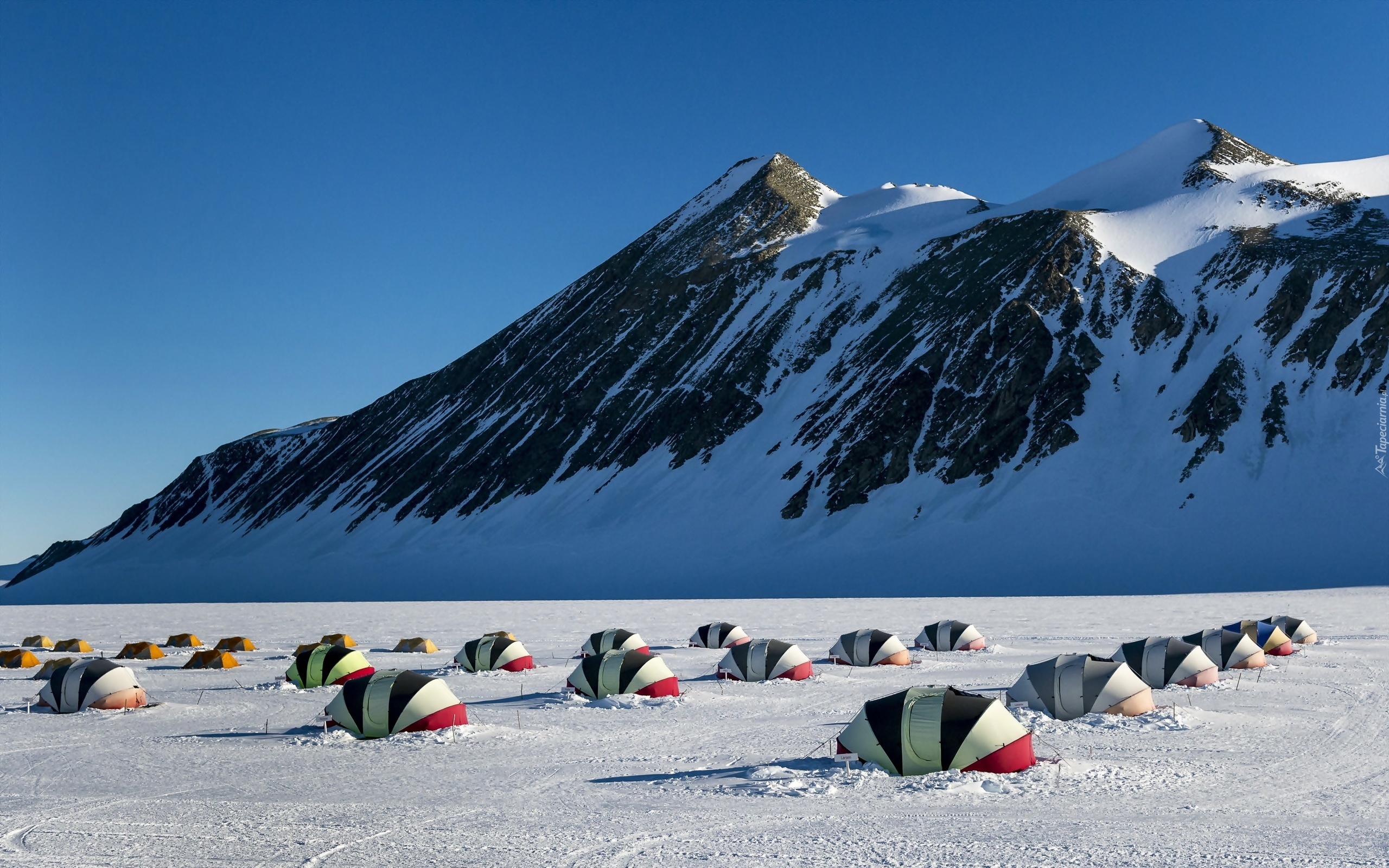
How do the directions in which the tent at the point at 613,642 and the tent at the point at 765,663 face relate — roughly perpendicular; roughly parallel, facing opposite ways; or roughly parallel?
roughly parallel

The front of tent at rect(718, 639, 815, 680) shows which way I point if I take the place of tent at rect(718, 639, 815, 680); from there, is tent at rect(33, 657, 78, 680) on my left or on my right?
on my right
